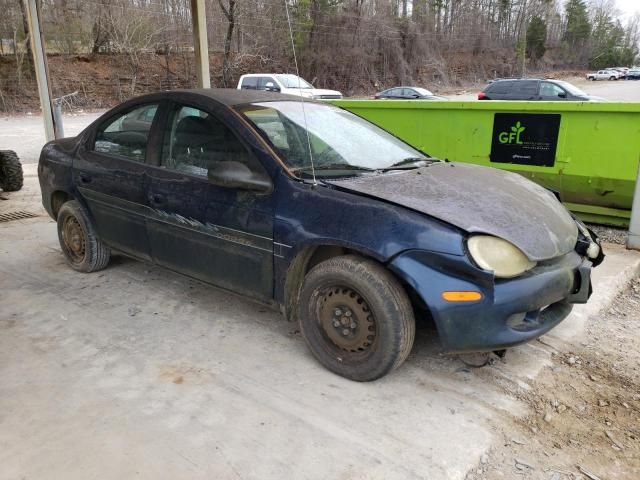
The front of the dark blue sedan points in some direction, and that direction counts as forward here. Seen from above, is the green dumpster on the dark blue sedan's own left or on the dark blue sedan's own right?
on the dark blue sedan's own left

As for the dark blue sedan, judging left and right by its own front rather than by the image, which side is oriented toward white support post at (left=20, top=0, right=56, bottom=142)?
back

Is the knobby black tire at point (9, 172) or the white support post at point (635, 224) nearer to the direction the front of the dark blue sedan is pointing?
the white support post

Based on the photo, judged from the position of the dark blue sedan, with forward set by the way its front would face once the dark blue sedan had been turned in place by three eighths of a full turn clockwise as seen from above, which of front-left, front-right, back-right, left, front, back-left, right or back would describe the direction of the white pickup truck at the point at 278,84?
right

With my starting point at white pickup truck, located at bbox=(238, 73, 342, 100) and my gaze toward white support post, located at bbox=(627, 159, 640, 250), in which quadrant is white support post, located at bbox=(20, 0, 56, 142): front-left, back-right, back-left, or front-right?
front-right

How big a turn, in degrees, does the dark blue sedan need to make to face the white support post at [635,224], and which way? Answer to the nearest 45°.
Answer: approximately 90° to its left

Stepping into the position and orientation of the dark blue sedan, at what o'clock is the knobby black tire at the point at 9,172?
The knobby black tire is roughly at 6 o'clock from the dark blue sedan.

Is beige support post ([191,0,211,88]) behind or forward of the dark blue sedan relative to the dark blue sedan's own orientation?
behind
